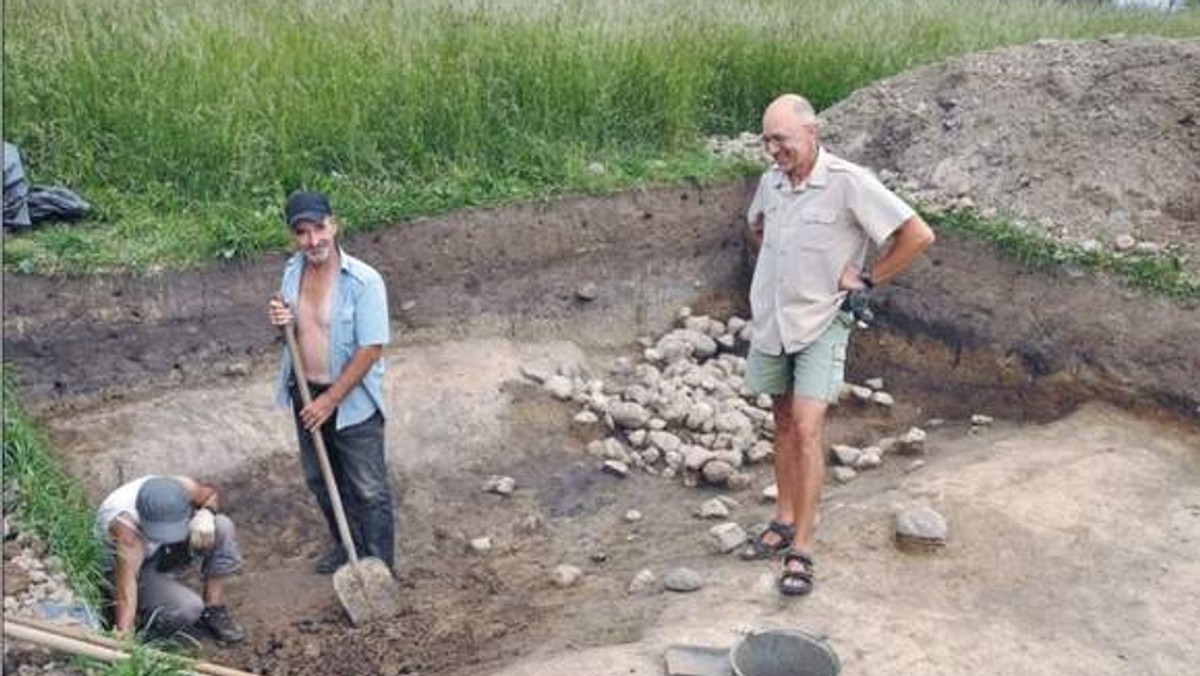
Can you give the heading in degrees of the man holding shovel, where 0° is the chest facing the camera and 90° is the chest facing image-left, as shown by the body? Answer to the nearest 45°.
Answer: approximately 45°

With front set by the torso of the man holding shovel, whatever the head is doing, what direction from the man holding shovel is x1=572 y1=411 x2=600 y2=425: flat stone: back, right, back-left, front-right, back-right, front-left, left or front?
back

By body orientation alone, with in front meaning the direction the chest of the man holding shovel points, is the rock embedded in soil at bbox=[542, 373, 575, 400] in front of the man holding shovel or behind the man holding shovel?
behind

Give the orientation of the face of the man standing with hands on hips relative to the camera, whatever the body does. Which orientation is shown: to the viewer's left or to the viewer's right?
to the viewer's left

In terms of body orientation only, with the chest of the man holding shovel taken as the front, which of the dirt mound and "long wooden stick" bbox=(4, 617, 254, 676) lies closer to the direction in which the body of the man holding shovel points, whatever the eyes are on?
the long wooden stick

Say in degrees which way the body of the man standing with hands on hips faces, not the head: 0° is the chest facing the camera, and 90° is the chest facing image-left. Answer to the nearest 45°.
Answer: approximately 45°

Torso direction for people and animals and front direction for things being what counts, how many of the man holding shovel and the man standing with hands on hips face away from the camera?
0

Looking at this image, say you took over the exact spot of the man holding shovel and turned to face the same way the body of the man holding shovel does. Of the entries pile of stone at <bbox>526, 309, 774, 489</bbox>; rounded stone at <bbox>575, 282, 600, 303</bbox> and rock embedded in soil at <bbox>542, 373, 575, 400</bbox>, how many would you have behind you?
3
